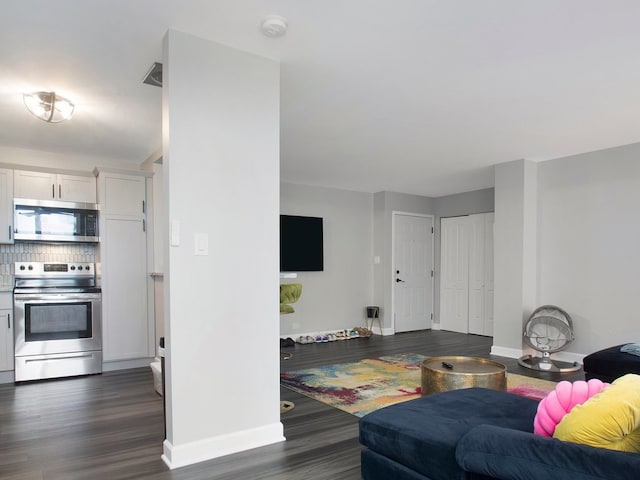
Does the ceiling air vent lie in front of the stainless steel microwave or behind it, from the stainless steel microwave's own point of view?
in front

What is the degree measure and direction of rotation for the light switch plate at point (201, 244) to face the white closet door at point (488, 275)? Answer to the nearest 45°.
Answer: approximately 135° to its left

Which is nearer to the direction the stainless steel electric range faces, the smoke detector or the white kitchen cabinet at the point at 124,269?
the smoke detector

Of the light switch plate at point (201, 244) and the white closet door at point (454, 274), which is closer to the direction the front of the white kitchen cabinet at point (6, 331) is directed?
the light switch plate

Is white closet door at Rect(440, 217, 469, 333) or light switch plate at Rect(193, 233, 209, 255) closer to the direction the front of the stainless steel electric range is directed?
the light switch plate

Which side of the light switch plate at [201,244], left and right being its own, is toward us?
front

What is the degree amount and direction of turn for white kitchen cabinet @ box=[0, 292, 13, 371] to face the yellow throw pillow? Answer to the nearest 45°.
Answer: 0° — it already faces it

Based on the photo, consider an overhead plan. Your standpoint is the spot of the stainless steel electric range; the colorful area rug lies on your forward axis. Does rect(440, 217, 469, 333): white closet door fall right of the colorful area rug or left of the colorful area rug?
left

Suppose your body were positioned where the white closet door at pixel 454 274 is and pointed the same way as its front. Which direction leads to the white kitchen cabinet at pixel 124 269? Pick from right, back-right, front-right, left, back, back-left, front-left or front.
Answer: front

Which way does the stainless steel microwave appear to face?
toward the camera

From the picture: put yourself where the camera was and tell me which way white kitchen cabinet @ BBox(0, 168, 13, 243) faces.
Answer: facing the viewer
